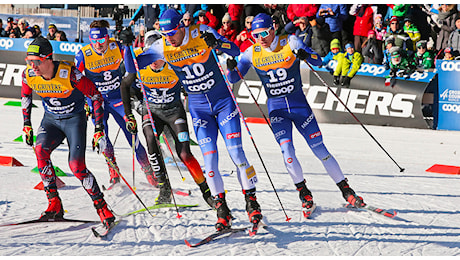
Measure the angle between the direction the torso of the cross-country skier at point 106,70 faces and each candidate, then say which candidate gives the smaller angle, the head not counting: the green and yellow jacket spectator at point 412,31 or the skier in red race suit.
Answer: the skier in red race suit

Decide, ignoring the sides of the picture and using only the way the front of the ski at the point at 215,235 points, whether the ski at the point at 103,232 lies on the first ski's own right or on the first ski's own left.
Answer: on the first ski's own right

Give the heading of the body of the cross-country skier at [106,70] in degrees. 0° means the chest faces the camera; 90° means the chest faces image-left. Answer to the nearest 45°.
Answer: approximately 0°

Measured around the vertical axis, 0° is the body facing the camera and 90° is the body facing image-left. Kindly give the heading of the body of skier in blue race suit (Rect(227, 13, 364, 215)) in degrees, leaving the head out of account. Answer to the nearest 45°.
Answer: approximately 0°

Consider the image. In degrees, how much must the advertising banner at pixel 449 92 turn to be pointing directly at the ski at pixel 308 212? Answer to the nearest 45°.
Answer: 0° — it already faces it

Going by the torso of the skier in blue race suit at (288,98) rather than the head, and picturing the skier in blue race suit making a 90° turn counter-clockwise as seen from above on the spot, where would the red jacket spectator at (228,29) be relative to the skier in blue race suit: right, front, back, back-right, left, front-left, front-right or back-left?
left

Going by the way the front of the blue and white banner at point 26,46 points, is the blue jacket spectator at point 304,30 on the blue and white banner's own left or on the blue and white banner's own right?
on the blue and white banner's own left

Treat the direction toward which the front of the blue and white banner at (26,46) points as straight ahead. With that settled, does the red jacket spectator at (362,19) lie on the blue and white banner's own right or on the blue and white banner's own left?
on the blue and white banner's own left
